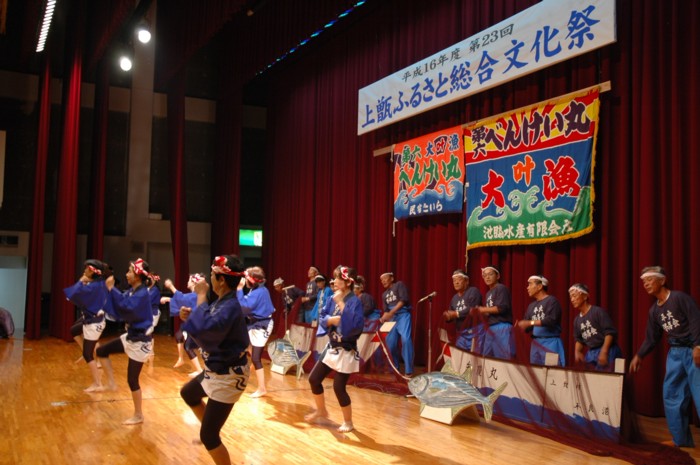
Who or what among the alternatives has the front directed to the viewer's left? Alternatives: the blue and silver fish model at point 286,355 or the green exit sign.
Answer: the blue and silver fish model

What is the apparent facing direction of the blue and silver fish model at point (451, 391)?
to the viewer's left

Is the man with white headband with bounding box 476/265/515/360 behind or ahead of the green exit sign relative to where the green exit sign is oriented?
ahead

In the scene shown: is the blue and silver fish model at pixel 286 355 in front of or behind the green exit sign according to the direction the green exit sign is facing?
in front

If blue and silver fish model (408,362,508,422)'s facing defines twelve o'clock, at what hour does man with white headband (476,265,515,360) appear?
The man with white headband is roughly at 4 o'clock from the blue and silver fish model.

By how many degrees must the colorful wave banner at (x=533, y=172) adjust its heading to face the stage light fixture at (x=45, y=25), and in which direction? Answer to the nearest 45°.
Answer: approximately 45° to its right

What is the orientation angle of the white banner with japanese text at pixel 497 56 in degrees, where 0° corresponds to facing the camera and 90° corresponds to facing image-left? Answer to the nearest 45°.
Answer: approximately 45°

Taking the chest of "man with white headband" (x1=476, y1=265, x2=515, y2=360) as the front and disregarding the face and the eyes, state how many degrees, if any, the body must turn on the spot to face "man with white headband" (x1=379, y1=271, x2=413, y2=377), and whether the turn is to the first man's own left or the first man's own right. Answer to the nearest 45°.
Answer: approximately 90° to the first man's own right
